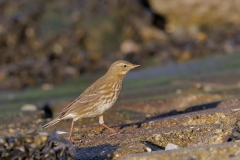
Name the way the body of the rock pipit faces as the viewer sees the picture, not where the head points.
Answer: to the viewer's right

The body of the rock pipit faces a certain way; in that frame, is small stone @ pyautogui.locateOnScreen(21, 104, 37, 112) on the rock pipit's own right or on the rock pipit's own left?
on the rock pipit's own left
